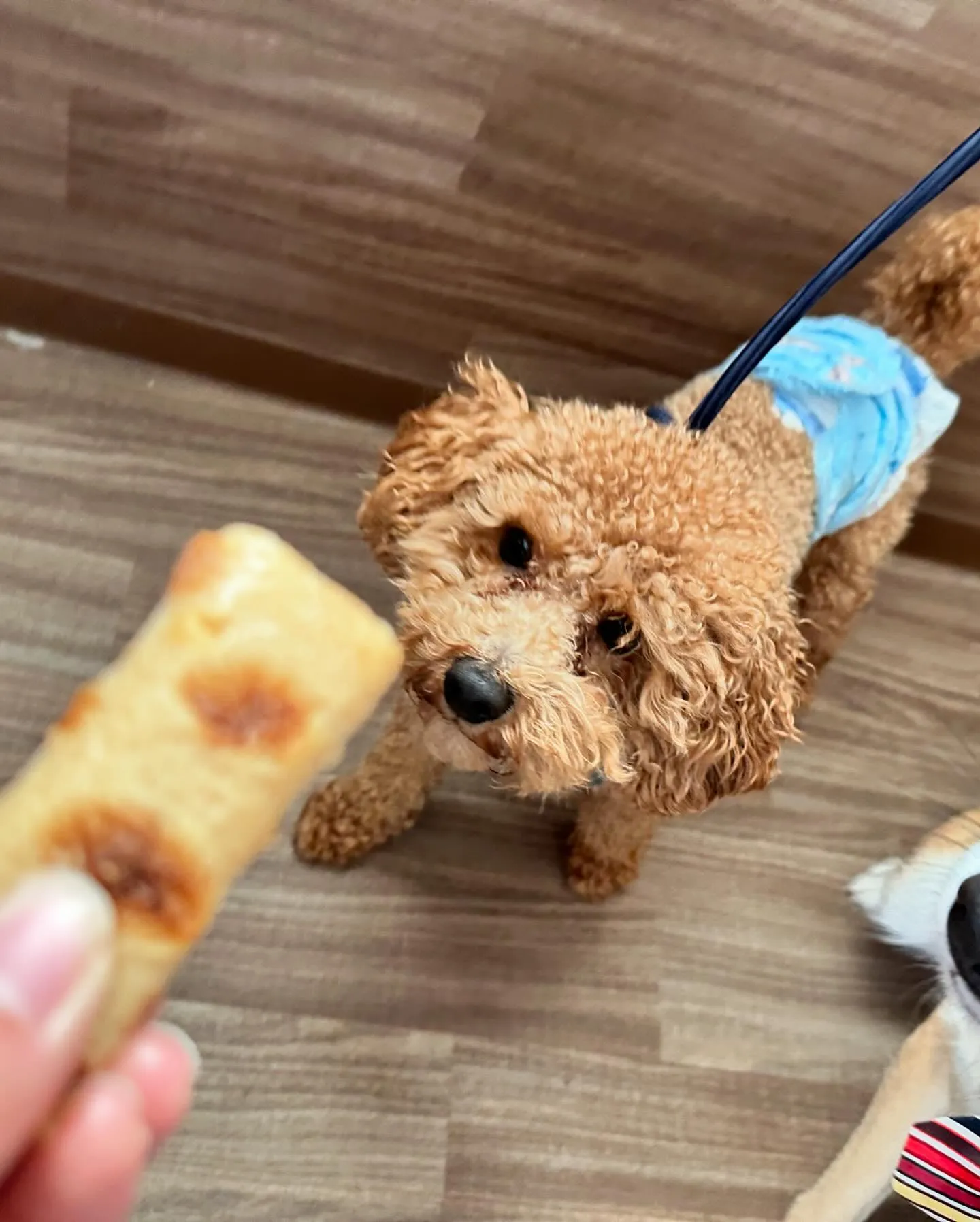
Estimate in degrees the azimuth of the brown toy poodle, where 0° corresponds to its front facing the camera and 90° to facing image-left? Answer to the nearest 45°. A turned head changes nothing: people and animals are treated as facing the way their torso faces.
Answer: approximately 45°
